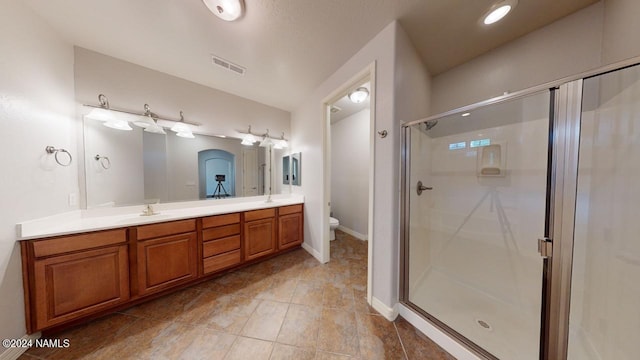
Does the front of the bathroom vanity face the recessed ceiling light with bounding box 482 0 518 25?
yes

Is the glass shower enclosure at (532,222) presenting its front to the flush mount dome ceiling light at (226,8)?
yes

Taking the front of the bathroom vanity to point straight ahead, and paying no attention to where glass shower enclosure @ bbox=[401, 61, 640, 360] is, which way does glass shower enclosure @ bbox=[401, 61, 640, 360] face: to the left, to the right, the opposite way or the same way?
the opposite way

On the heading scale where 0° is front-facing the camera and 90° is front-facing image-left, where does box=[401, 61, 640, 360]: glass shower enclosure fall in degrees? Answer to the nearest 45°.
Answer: approximately 45°

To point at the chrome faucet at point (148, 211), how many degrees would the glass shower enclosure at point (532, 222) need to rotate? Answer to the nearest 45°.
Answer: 0° — it already faces it

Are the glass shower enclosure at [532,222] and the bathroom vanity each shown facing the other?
yes
